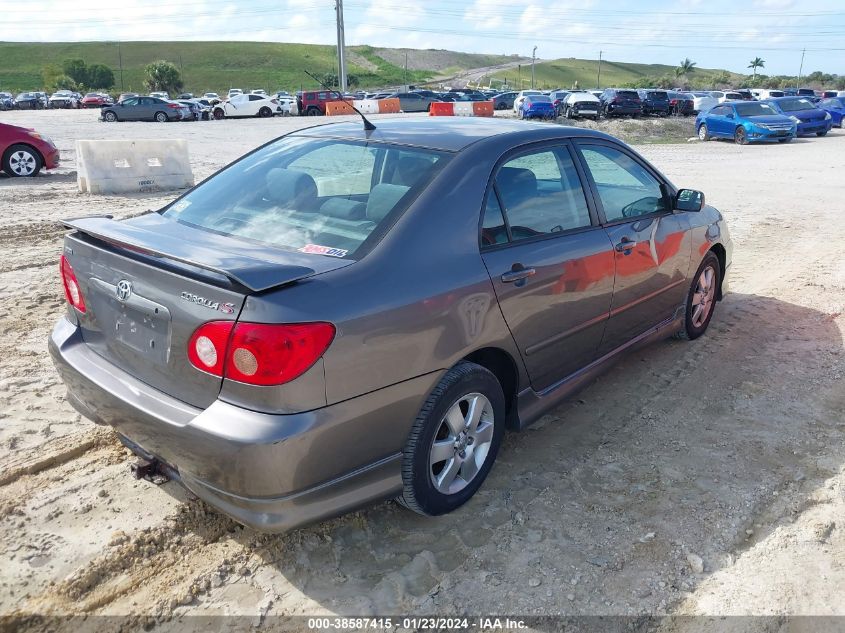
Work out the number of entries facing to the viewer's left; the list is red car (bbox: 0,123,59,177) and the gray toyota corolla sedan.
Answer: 0

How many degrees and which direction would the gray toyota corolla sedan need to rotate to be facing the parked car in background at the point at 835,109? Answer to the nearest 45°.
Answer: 0° — it already faces it

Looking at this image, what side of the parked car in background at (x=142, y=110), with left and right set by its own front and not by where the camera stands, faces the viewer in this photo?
left

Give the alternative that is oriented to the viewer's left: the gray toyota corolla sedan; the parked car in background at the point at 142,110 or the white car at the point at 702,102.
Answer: the parked car in background

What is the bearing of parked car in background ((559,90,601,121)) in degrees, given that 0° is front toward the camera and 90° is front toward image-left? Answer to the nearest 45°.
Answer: approximately 315°

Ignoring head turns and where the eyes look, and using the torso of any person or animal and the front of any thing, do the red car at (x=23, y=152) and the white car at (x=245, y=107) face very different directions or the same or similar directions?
very different directions

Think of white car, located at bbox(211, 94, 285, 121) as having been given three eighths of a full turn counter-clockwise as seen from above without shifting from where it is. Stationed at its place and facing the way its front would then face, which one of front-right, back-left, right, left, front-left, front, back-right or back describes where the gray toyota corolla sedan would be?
front-right

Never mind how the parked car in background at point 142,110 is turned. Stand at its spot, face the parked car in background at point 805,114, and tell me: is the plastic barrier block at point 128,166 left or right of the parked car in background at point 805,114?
right

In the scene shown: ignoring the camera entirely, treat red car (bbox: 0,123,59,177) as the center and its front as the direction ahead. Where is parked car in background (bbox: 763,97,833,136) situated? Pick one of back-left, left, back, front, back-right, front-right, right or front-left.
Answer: front

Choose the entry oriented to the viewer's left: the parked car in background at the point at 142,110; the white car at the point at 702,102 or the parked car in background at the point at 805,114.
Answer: the parked car in background at the point at 142,110

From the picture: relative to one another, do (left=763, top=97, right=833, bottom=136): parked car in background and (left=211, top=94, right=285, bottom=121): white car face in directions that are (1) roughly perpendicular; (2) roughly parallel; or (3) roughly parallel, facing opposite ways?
roughly perpendicular
